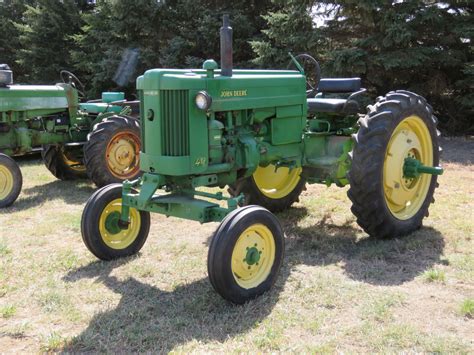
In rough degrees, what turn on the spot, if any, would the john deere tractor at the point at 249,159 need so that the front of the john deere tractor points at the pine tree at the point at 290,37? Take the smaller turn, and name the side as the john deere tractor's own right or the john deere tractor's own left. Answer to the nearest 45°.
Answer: approximately 135° to the john deere tractor's own right

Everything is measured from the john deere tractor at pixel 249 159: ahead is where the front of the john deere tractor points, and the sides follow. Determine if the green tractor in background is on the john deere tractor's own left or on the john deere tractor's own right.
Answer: on the john deere tractor's own right

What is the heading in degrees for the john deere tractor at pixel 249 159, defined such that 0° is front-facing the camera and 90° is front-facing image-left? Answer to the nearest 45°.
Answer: approximately 45°

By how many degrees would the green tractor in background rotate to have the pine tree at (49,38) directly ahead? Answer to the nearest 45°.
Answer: approximately 135° to its right

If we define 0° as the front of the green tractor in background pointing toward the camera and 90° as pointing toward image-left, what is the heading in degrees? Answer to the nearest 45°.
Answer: approximately 45°

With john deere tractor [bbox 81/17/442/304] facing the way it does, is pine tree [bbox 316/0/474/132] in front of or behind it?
behind
